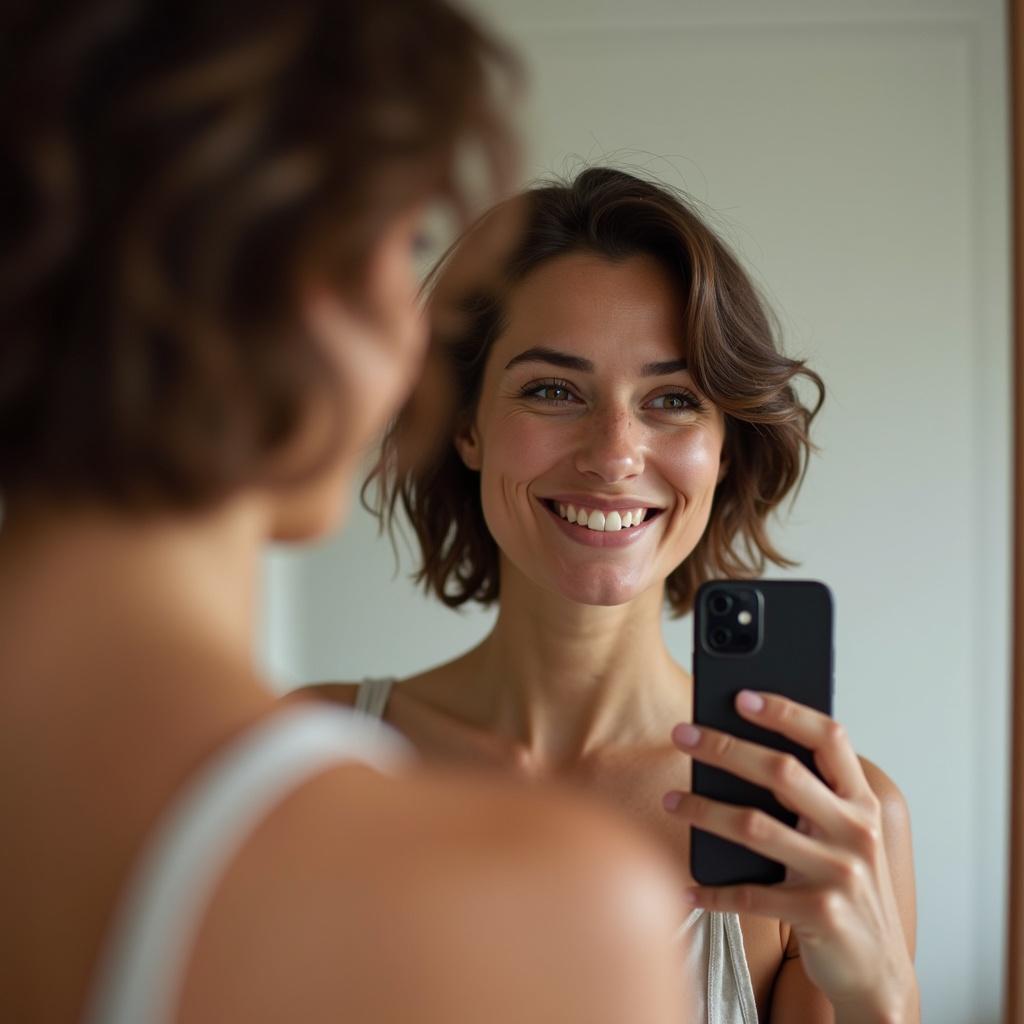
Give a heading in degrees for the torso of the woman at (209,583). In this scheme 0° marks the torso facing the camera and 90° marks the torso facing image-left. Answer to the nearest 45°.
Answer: approximately 225°
